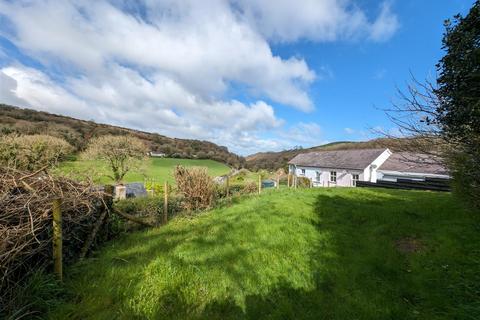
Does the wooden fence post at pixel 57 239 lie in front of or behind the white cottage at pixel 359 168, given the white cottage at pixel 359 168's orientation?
in front

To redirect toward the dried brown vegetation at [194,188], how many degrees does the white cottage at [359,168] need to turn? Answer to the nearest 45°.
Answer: approximately 45° to its left

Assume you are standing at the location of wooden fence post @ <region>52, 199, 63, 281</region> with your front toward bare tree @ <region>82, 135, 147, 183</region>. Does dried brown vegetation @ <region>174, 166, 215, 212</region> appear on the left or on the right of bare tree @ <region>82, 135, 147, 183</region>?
right

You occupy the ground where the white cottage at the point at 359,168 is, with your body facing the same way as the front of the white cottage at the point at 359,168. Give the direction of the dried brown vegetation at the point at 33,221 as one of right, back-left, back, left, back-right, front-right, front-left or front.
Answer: front-left

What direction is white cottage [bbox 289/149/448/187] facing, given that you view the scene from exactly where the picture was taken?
facing the viewer and to the left of the viewer
